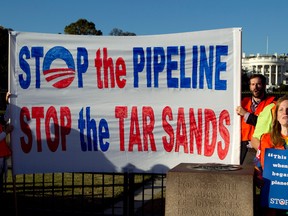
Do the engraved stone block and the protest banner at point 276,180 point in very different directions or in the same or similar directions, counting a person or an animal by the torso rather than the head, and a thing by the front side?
same or similar directions

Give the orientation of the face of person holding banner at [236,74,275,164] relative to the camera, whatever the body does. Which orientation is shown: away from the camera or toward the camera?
toward the camera

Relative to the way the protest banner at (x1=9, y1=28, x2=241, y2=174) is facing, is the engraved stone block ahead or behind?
ahead

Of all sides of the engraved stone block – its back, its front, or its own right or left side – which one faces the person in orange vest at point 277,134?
left

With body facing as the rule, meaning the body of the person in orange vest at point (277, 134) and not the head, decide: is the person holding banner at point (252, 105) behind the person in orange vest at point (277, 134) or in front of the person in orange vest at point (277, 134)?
behind

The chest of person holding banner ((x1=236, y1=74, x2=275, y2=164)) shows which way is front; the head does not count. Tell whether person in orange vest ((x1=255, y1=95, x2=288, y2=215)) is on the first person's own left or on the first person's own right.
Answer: on the first person's own left

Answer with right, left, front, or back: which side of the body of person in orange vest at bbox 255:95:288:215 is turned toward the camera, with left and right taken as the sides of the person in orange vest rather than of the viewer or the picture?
front

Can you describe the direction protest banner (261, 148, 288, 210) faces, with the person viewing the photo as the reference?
facing the viewer

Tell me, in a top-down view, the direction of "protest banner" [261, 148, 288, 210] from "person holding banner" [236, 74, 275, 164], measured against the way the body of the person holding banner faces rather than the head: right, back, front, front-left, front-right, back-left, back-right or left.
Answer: front-left

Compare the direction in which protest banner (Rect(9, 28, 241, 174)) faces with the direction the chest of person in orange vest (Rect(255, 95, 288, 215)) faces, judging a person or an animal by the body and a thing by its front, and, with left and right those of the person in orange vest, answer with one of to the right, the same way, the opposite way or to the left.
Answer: the same way

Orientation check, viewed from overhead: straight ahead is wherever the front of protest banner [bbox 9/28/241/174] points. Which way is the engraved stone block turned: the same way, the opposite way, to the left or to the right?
the same way

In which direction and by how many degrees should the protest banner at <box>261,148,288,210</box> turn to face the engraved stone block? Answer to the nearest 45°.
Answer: approximately 90° to its right

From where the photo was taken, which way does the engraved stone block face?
toward the camera

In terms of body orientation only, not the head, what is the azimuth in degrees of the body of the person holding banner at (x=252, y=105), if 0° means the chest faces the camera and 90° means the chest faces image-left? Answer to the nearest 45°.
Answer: approximately 45°
